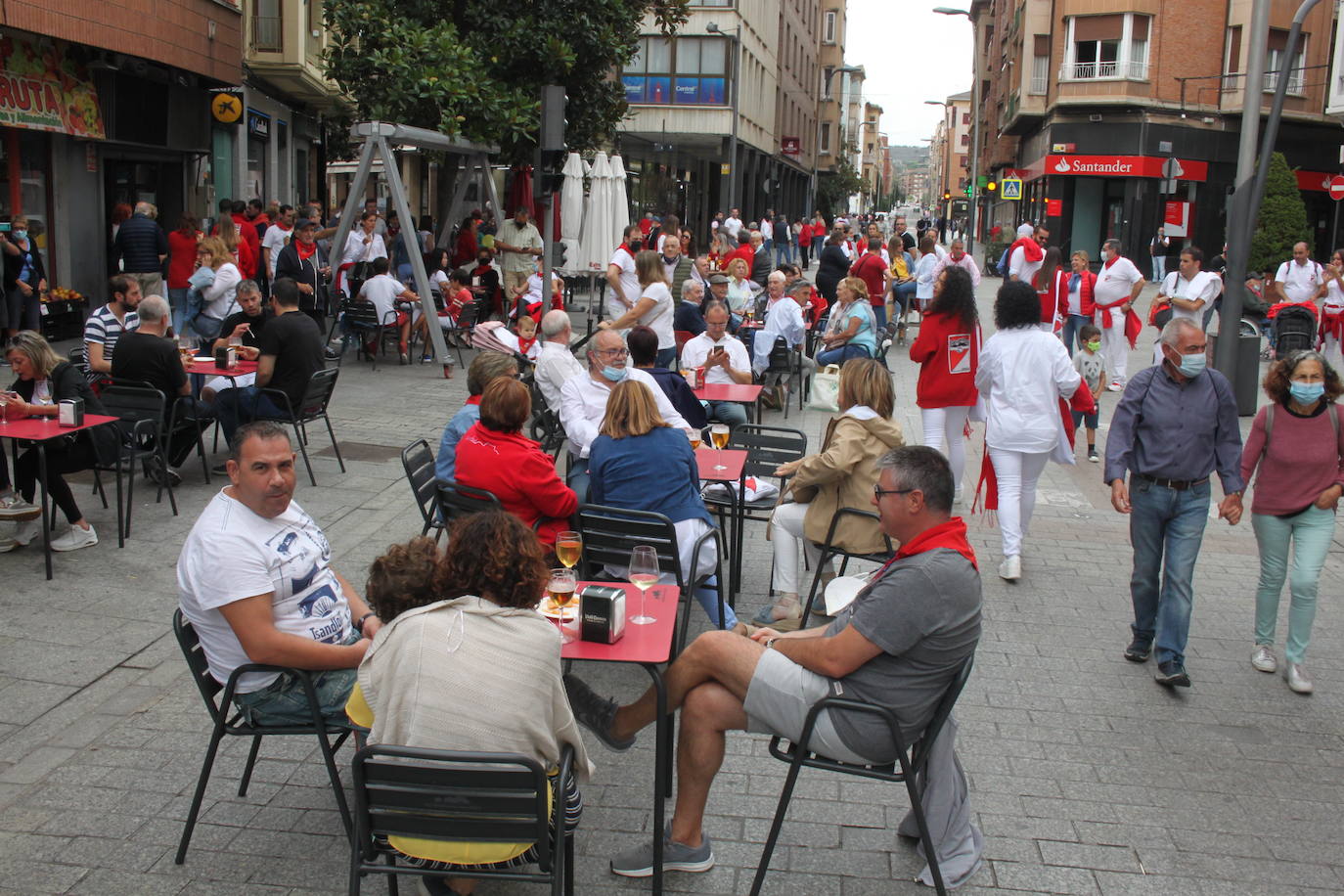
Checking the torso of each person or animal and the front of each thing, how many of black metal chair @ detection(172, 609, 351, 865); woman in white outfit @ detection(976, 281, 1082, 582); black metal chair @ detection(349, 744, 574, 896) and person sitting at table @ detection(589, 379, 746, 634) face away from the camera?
3

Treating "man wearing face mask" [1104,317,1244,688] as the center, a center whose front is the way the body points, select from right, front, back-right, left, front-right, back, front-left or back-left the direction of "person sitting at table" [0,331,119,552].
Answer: right

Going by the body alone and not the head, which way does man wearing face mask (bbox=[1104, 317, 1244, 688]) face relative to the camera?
toward the camera

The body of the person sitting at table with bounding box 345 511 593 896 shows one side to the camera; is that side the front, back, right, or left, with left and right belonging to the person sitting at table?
back

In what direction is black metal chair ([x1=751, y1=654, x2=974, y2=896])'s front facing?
to the viewer's left

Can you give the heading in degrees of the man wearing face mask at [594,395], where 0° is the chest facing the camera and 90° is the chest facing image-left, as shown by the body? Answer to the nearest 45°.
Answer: approximately 315°

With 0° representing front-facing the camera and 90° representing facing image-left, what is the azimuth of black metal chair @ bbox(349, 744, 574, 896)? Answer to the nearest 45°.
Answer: approximately 180°

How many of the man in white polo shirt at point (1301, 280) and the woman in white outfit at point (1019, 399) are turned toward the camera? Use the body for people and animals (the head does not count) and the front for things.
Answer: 1

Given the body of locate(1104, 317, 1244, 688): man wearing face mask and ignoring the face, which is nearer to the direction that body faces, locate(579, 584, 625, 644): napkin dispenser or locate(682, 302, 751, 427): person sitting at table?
the napkin dispenser

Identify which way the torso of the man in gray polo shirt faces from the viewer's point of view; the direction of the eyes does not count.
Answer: to the viewer's left

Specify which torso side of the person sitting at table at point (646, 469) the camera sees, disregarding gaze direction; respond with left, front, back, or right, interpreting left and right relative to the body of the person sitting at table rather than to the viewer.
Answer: back

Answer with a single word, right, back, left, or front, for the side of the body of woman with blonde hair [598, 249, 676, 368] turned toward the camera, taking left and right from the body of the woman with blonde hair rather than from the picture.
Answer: left

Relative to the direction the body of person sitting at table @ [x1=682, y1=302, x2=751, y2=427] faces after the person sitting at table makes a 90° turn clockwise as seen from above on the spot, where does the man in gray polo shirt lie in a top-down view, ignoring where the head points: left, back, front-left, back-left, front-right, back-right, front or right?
left

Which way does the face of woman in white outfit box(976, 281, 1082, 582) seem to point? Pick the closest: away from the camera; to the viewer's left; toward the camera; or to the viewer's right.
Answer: away from the camera

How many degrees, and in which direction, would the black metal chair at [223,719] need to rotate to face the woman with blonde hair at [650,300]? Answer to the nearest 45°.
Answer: approximately 45° to its left

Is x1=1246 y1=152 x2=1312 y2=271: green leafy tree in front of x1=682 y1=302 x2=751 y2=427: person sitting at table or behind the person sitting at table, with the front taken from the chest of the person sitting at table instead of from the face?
behind

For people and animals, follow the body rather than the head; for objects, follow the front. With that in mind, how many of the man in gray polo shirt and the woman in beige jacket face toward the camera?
0

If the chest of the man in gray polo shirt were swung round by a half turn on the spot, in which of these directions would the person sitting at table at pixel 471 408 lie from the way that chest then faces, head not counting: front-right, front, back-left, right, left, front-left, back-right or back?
back-left
